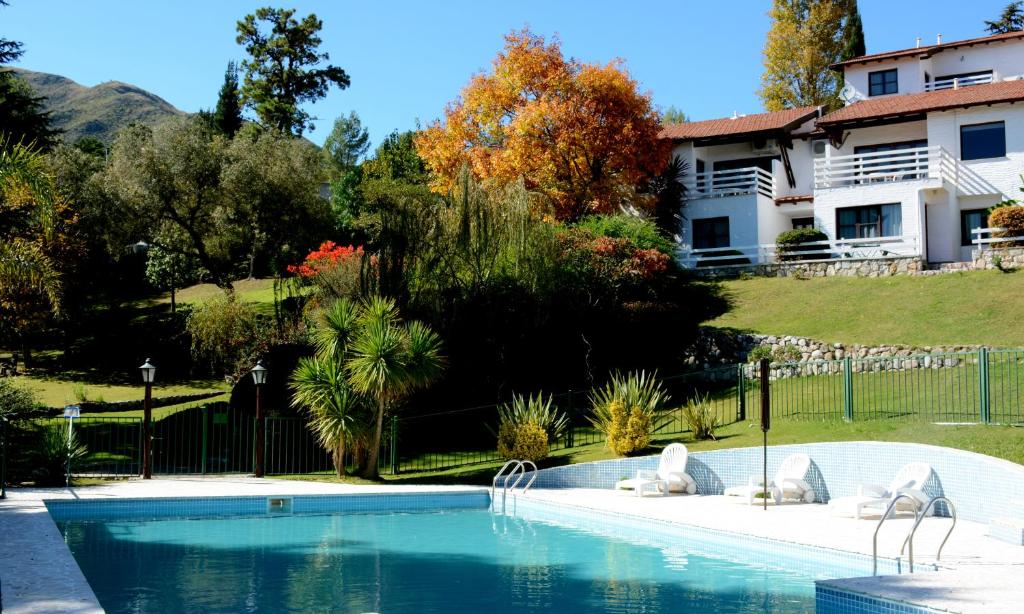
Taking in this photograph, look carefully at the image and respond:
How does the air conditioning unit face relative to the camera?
toward the camera

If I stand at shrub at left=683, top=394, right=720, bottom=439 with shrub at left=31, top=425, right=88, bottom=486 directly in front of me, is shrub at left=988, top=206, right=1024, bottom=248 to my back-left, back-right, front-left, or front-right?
back-right

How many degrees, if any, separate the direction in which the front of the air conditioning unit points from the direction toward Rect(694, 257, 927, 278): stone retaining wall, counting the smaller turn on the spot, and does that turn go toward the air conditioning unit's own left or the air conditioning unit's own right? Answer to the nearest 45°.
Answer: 0° — it already faces it

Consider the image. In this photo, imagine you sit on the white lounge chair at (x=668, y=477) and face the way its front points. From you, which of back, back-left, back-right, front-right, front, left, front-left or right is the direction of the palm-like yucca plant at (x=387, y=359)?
front-right

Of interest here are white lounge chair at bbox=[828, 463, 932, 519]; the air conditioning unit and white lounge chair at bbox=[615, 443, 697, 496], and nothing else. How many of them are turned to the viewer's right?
0

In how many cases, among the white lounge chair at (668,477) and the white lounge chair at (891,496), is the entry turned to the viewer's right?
0

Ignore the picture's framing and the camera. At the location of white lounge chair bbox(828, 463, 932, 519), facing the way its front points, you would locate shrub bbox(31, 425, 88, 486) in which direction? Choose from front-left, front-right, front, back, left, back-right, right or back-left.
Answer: front-right

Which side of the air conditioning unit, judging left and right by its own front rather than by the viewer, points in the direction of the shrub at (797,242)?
front

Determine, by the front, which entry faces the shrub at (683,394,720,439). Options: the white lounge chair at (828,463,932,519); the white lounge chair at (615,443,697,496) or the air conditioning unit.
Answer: the air conditioning unit

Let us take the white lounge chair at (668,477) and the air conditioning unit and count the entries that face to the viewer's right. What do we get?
0

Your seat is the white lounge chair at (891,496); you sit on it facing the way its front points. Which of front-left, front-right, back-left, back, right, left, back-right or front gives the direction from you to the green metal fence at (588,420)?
right

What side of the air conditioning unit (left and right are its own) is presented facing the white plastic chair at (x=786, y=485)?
front

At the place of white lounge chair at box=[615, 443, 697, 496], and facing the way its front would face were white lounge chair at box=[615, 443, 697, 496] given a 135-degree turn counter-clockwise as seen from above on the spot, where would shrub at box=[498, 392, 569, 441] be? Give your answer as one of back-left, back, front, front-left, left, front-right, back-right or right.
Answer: back-left

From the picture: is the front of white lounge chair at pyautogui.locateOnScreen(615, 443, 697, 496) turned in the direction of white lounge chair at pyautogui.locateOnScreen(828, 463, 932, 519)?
no

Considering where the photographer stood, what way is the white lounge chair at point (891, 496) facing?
facing the viewer and to the left of the viewer
